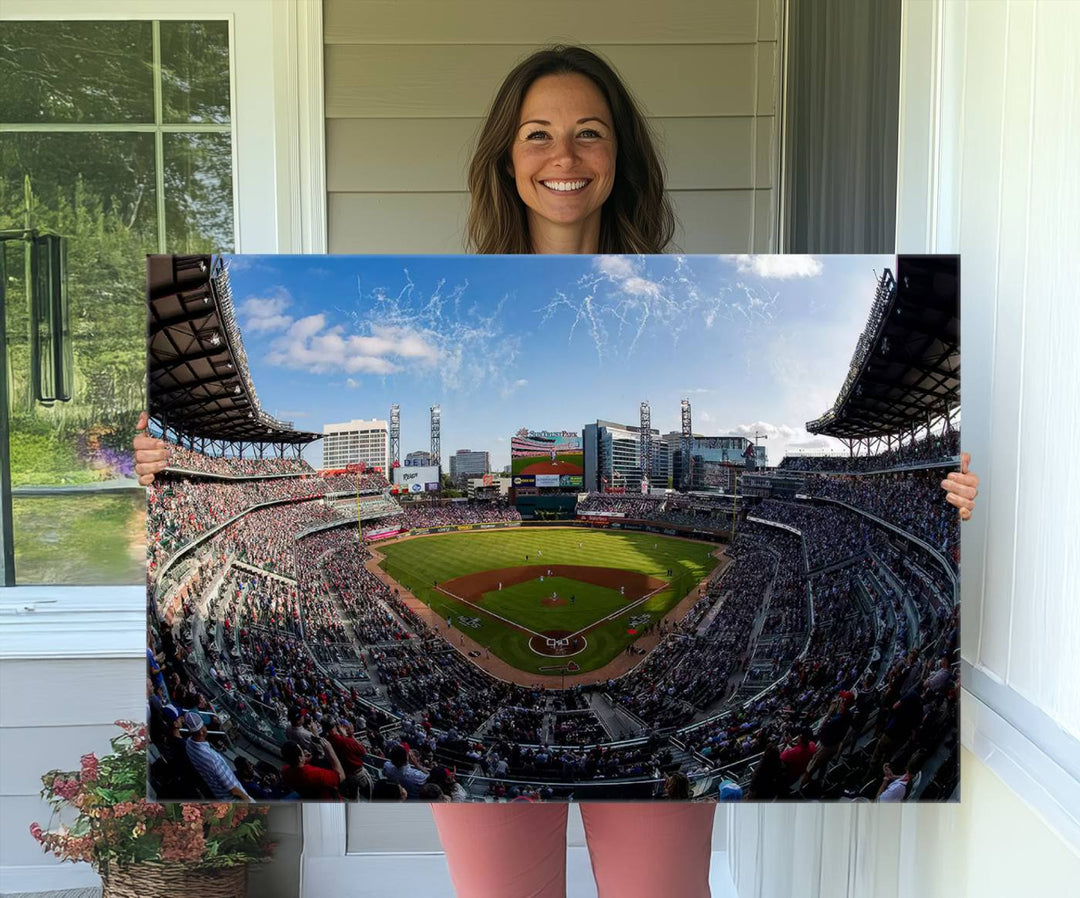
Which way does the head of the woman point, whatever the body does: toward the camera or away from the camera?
toward the camera

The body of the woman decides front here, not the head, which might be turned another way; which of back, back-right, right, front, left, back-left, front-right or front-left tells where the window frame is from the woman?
back-right

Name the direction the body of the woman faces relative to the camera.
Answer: toward the camera
